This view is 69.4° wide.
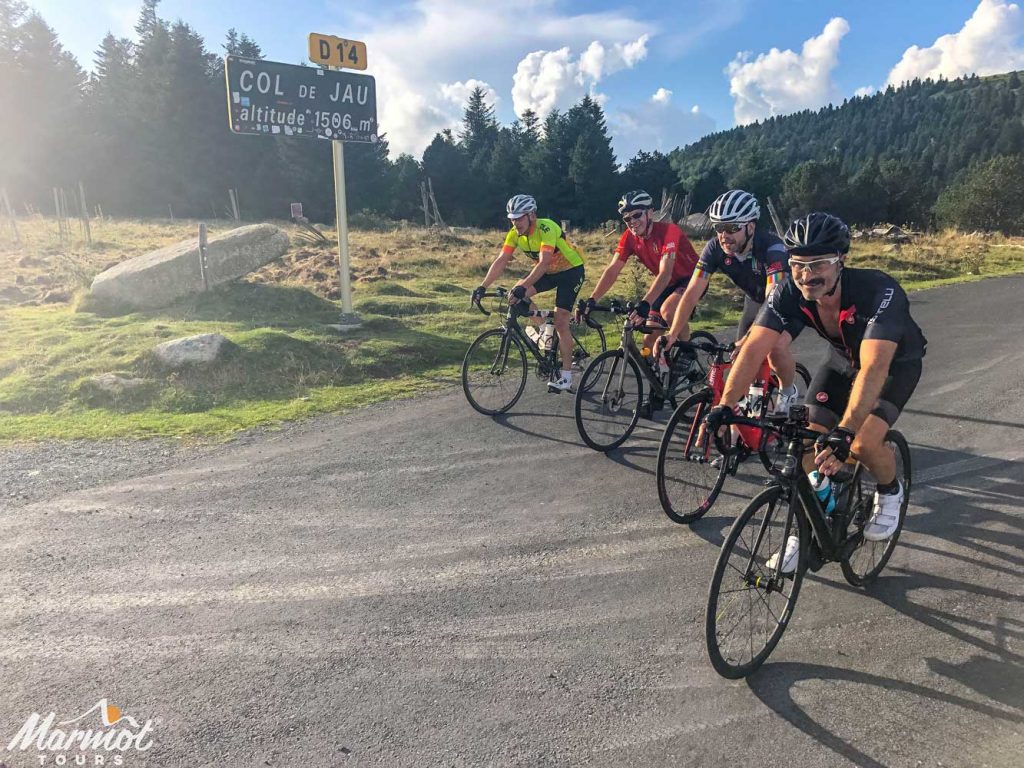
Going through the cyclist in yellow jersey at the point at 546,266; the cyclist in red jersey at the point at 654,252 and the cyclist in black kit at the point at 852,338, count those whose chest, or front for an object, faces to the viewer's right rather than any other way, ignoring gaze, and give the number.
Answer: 0

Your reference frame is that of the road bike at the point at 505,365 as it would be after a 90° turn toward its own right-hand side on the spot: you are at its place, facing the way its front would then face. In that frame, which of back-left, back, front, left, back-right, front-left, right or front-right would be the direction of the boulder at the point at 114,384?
front-left

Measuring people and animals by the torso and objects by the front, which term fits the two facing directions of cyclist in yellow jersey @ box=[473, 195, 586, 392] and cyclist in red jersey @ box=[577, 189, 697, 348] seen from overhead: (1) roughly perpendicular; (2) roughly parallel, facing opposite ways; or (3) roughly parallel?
roughly parallel

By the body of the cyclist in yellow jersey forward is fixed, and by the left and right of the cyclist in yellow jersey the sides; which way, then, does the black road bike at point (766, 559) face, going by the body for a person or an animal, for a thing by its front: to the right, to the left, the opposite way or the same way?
the same way

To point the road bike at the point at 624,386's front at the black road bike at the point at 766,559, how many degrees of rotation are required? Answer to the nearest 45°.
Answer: approximately 45° to its left

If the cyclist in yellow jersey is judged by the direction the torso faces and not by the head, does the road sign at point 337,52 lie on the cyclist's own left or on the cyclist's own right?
on the cyclist's own right

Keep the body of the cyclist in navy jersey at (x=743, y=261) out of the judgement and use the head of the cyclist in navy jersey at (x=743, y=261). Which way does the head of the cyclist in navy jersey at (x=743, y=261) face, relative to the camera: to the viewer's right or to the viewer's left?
to the viewer's left

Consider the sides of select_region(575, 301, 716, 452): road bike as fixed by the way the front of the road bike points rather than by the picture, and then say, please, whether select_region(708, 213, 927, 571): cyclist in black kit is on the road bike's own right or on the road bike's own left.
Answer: on the road bike's own left

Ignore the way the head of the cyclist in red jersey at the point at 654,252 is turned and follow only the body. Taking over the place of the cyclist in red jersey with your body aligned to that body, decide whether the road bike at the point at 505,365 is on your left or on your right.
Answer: on your right

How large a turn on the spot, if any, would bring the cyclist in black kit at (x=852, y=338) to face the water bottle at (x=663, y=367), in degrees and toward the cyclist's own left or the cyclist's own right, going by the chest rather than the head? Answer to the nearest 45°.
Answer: approximately 90° to the cyclist's own right

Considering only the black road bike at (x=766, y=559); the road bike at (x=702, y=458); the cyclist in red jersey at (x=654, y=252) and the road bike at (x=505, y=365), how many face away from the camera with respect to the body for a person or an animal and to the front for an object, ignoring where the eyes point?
0

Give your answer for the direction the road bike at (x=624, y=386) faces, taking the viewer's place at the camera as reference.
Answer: facing the viewer and to the left of the viewer

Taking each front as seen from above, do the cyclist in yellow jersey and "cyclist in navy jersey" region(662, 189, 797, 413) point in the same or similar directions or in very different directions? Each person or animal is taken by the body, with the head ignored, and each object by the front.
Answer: same or similar directions

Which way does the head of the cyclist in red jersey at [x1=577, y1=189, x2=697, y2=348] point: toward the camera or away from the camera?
toward the camera

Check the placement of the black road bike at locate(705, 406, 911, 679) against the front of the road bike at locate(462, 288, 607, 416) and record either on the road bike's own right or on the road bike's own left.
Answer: on the road bike's own left

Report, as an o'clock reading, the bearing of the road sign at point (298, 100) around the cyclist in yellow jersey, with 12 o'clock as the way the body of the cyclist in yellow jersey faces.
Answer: The road sign is roughly at 3 o'clock from the cyclist in yellow jersey.

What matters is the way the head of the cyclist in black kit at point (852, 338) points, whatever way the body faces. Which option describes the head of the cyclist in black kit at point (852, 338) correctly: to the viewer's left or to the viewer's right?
to the viewer's left

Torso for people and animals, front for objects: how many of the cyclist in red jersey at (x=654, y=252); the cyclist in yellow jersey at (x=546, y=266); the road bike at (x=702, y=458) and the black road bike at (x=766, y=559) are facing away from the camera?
0

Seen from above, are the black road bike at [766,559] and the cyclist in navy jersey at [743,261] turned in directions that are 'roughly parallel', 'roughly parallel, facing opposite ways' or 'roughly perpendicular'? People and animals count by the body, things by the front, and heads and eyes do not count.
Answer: roughly parallel
